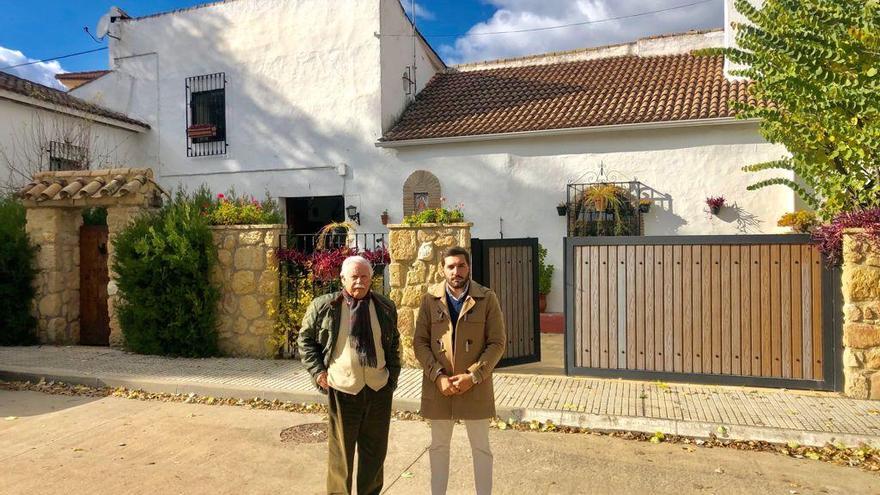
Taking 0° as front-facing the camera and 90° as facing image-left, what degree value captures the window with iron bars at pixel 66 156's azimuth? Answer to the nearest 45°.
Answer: approximately 315°

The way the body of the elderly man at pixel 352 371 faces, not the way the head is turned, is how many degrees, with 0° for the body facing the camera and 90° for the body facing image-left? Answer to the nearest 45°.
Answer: approximately 0°

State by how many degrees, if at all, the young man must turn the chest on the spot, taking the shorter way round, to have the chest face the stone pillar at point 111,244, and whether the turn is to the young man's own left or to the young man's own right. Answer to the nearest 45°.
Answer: approximately 135° to the young man's own right

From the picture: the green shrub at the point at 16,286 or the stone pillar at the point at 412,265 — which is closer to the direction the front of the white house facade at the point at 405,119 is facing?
the stone pillar

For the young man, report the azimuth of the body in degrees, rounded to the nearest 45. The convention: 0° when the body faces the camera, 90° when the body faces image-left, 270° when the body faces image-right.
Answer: approximately 0°

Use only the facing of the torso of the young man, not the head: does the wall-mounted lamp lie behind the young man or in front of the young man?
behind

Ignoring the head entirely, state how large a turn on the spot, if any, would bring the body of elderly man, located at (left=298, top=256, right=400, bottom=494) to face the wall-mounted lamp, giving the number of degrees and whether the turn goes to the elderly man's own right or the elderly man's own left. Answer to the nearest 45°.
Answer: approximately 180°

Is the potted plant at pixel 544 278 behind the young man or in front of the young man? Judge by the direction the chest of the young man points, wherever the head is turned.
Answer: behind

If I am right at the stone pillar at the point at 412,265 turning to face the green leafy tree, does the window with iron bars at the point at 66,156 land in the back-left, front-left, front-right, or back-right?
back-left
